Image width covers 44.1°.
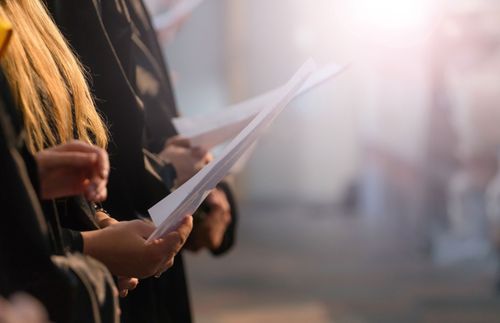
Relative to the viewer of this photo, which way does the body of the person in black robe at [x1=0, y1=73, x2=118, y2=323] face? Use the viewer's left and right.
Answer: facing to the right of the viewer
